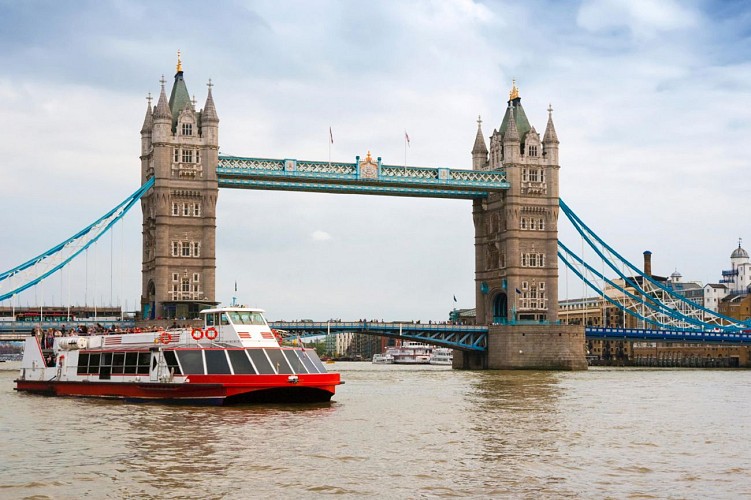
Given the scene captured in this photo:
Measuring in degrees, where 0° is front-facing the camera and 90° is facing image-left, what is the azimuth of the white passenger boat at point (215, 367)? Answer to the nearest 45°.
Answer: approximately 315°
